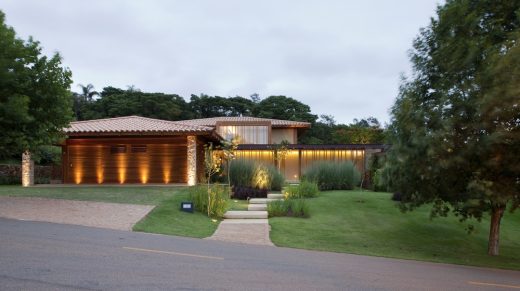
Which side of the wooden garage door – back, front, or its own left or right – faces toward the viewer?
front

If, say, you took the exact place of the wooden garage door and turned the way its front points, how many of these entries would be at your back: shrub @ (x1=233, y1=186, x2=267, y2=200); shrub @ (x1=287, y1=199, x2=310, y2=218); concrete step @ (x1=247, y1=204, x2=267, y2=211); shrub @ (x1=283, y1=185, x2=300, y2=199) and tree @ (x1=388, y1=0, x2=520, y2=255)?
0

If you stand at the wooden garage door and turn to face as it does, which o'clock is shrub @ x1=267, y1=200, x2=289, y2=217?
The shrub is roughly at 11 o'clock from the wooden garage door.

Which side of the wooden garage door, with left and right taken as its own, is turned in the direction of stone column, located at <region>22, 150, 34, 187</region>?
right

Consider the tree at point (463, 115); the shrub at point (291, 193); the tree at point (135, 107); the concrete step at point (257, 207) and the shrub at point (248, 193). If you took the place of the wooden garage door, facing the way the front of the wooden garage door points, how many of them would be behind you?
1

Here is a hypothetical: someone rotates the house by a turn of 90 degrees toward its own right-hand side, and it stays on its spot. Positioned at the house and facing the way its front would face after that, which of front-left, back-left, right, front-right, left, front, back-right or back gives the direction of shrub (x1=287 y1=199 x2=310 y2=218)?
back-left

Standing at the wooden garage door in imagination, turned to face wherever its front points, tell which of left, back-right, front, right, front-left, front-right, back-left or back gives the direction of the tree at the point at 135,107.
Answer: back

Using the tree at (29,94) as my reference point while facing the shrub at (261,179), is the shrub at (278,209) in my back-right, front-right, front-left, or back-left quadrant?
front-right

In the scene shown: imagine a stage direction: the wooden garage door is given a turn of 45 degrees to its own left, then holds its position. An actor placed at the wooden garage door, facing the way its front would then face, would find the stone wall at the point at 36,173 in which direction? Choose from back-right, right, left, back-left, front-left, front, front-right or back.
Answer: back

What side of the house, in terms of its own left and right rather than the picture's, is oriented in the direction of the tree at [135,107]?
back

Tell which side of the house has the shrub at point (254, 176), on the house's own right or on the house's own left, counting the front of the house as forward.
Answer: on the house's own left

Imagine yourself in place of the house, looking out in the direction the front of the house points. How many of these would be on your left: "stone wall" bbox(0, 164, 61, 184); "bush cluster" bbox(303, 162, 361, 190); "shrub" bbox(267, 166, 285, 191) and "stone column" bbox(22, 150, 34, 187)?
2

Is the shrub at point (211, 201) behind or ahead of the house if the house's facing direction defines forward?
ahead

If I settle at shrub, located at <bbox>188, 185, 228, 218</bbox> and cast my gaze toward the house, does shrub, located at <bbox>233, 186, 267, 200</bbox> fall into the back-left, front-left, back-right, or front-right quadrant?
front-right

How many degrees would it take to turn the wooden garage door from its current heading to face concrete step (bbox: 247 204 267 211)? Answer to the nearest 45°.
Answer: approximately 45° to its left

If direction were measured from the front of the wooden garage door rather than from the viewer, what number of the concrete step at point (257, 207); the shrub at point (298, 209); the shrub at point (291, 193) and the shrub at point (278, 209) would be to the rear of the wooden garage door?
0

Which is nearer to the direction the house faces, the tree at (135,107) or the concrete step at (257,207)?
the concrete step

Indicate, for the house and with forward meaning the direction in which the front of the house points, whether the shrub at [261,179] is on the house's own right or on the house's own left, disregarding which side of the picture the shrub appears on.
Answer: on the house's own left

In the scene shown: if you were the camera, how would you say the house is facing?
facing the viewer
